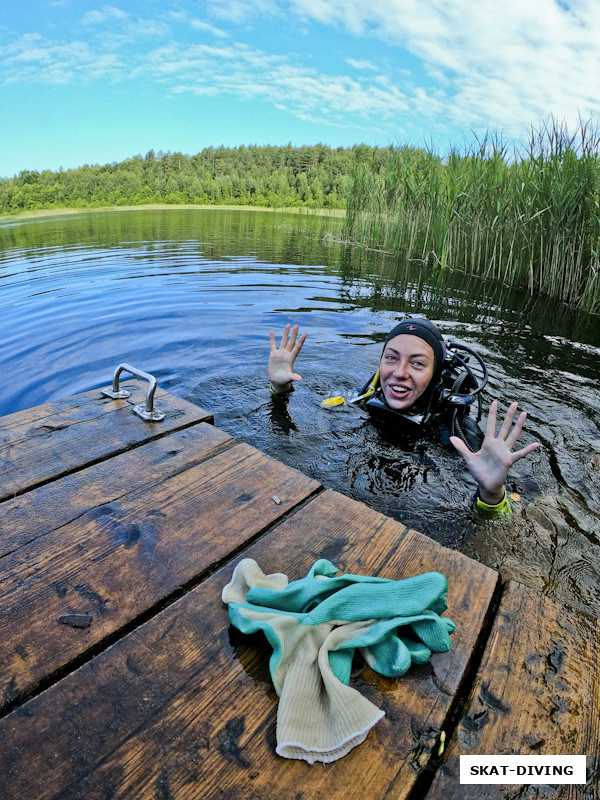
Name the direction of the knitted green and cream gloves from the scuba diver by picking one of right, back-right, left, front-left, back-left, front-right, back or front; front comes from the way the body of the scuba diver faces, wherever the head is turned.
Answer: front-left

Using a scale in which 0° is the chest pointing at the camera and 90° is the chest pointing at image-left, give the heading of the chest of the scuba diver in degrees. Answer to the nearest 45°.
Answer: approximately 45°
